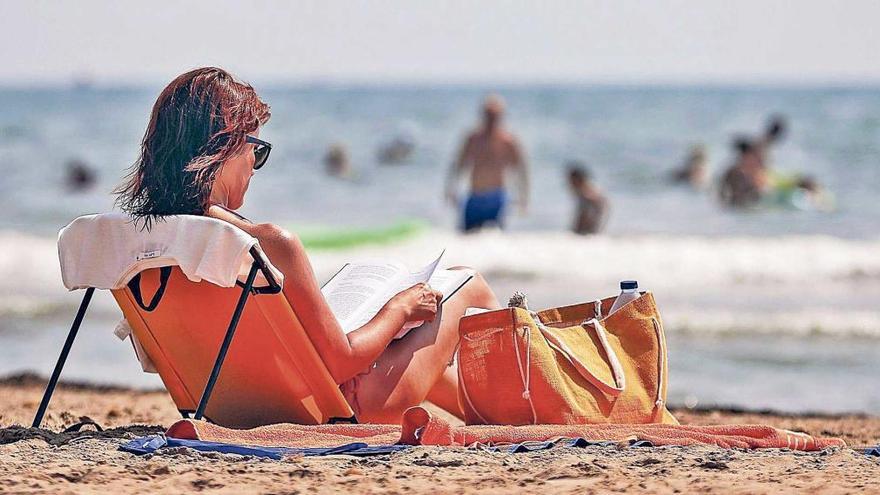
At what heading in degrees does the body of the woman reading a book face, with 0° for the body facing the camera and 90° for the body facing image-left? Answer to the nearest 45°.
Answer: approximately 225°

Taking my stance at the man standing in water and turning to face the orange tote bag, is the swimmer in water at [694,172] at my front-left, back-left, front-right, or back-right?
back-left

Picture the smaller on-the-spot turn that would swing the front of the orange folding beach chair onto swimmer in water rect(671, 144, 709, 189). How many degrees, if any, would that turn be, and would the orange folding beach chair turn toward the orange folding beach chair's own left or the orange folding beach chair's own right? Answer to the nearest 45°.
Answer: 0° — it already faces them

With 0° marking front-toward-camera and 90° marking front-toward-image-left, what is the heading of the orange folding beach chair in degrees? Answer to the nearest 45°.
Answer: approximately 225°

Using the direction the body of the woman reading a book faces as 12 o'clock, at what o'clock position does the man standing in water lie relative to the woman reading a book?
The man standing in water is roughly at 11 o'clock from the woman reading a book.

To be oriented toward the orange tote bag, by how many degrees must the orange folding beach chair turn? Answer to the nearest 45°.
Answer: approximately 45° to its right
